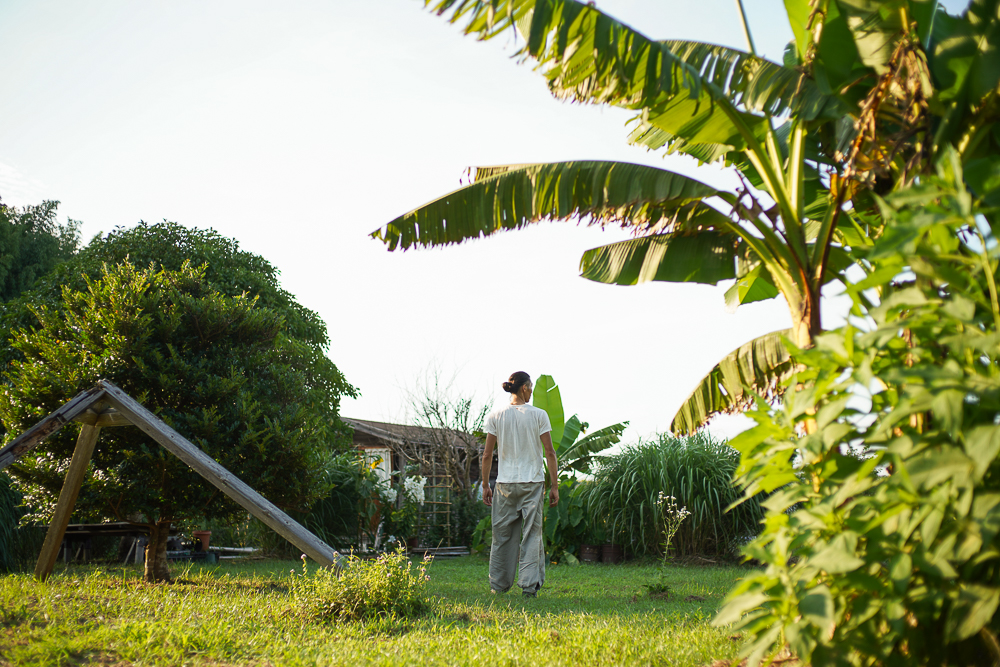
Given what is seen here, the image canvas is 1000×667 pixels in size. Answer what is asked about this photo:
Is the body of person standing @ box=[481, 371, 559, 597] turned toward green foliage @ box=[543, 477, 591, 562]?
yes

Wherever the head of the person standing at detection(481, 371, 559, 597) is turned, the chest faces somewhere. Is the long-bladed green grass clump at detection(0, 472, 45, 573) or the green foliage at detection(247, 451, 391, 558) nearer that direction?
the green foliage

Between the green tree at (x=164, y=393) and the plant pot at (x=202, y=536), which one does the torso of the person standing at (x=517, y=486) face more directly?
the plant pot

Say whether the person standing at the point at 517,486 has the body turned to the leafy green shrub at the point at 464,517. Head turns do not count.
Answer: yes

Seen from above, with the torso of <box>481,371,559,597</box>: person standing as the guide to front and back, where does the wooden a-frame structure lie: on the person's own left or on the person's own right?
on the person's own left

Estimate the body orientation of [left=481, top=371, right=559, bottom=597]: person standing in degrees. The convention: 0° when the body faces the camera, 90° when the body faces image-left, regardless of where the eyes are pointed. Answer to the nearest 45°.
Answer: approximately 180°

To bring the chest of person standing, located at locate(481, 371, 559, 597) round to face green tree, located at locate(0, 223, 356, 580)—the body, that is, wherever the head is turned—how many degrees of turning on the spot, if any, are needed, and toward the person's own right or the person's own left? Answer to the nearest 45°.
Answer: approximately 90° to the person's own left

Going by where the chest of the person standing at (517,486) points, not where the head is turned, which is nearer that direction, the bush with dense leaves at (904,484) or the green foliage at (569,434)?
the green foliage

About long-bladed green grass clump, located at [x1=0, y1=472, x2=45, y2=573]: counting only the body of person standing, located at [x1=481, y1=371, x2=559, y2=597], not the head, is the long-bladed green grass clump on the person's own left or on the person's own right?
on the person's own left

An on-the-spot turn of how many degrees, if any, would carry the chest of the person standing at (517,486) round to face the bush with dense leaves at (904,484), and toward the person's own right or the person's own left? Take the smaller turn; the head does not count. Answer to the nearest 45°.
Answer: approximately 180°
